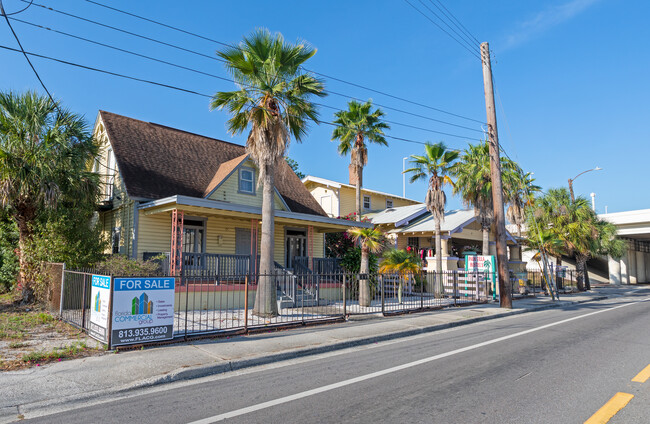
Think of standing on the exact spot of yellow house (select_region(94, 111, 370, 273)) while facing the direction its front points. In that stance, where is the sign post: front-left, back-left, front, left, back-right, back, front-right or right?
front-left

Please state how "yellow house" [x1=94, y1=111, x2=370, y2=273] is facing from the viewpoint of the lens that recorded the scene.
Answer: facing the viewer and to the right of the viewer

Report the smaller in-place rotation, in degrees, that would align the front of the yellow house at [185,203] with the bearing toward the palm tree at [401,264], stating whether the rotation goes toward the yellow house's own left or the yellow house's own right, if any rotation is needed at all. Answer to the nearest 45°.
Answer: approximately 45° to the yellow house's own left

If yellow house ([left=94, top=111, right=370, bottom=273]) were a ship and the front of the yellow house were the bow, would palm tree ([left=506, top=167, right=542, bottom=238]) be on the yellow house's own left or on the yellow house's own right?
on the yellow house's own left

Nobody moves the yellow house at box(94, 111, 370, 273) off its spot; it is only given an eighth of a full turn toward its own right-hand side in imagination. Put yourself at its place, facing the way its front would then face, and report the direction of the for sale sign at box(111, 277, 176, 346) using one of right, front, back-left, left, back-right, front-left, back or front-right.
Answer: front

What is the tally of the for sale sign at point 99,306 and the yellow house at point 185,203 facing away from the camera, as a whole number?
0

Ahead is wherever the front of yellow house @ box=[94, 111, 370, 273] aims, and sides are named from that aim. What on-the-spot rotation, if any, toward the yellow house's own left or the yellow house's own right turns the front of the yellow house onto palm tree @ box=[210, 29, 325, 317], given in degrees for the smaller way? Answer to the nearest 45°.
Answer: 0° — it already faces it

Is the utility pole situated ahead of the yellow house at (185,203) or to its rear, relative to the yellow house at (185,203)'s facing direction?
ahead
